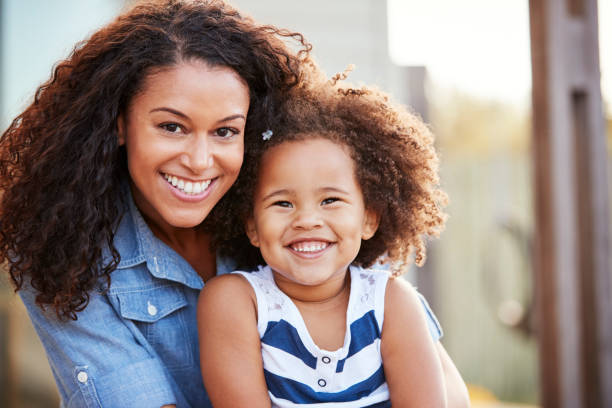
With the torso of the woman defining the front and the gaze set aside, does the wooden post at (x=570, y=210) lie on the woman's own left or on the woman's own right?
on the woman's own left

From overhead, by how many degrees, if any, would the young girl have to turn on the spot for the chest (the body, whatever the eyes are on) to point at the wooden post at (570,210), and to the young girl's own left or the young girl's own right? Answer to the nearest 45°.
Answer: approximately 135° to the young girl's own left

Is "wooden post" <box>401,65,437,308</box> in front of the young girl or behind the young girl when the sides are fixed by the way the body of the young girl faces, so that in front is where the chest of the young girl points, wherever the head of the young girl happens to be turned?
behind
